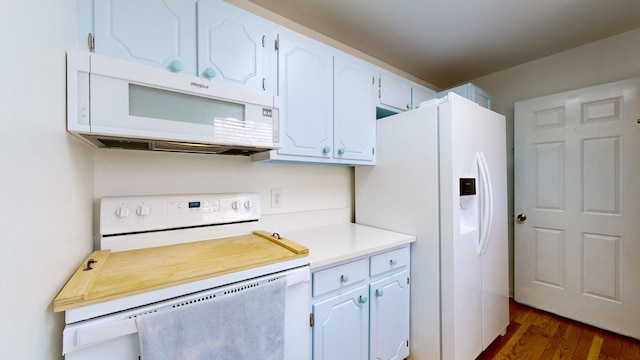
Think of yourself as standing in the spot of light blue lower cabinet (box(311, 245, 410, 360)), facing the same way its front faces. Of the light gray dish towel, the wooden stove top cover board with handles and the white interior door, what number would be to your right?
2

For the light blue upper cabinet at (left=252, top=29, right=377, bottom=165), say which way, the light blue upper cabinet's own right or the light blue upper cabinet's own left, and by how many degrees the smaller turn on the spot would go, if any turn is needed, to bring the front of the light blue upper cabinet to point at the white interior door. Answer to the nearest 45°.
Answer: approximately 45° to the light blue upper cabinet's own left

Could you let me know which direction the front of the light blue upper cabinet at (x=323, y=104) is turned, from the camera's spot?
facing the viewer and to the right of the viewer

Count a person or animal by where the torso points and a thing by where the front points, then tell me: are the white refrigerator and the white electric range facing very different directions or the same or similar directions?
same or similar directions

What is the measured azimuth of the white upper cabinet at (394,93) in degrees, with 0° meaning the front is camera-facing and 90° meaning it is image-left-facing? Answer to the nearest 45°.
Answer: approximately 315°

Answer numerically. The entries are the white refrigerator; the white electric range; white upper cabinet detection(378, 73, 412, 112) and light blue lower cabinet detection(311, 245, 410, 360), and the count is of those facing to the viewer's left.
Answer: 0

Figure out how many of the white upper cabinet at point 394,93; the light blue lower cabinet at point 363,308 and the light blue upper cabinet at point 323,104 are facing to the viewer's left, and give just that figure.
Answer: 0

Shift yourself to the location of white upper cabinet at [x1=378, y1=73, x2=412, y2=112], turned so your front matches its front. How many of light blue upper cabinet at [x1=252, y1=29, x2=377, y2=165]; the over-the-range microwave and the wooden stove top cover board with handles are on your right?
3

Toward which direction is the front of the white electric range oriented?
toward the camera

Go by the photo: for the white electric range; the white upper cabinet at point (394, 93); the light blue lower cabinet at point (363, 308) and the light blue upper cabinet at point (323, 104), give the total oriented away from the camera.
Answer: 0

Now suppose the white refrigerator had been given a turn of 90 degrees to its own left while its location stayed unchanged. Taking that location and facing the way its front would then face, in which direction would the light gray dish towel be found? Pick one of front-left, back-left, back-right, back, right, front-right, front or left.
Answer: back

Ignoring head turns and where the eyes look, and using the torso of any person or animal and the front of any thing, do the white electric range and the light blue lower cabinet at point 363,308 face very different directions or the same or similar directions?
same or similar directions

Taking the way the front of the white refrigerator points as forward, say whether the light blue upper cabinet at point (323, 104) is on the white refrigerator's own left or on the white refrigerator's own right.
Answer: on the white refrigerator's own right
